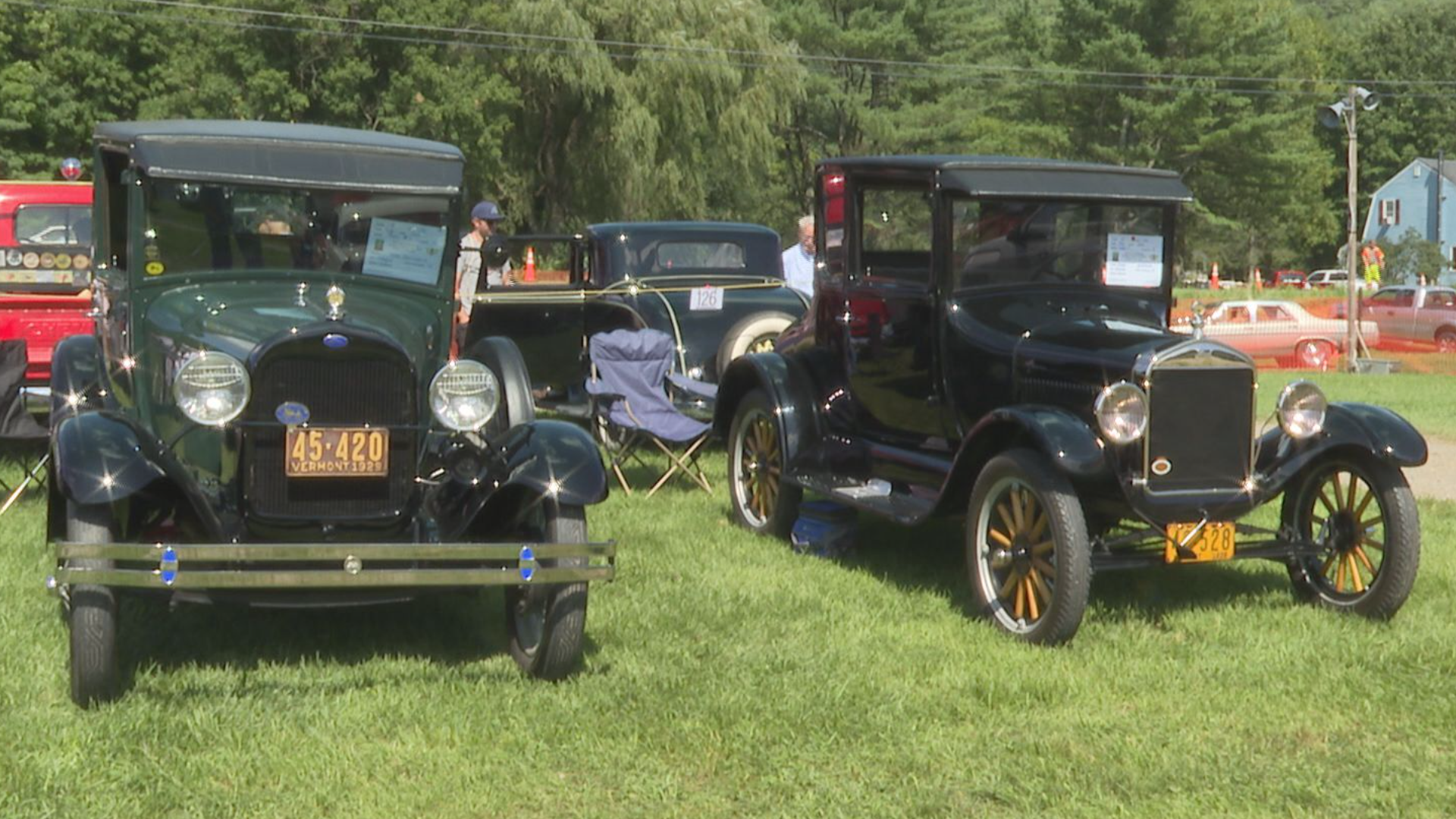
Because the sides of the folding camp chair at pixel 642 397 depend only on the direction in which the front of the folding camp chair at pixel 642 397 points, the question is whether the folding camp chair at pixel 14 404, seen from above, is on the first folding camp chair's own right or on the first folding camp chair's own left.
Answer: on the first folding camp chair's own right

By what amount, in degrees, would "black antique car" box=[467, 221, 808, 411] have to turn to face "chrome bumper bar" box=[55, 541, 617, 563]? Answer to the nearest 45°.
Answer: approximately 135° to its left

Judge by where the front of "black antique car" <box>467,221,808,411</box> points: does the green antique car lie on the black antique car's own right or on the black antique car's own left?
on the black antique car's own left

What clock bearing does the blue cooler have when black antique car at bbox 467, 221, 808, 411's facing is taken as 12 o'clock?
The blue cooler is roughly at 7 o'clock from the black antique car.

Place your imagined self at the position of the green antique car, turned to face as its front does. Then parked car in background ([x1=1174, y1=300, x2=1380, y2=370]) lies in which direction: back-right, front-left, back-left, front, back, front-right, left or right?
back-left
